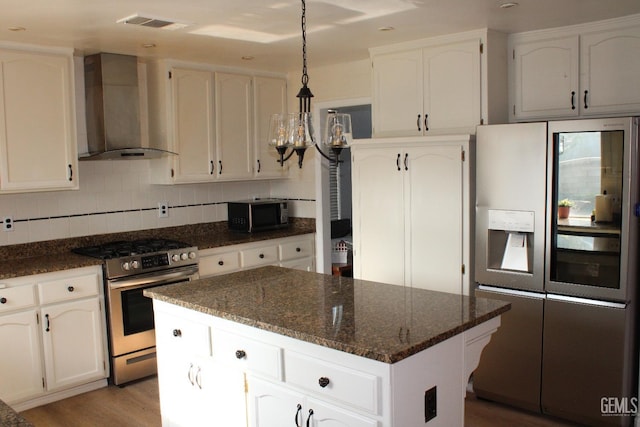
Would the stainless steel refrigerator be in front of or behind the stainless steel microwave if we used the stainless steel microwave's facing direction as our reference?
in front

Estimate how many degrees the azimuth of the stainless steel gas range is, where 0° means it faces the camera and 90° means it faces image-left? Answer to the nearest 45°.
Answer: approximately 315°

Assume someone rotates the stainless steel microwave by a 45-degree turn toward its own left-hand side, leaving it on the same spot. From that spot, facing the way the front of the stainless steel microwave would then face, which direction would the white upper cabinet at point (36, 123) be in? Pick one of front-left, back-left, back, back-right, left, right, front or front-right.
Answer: back-right

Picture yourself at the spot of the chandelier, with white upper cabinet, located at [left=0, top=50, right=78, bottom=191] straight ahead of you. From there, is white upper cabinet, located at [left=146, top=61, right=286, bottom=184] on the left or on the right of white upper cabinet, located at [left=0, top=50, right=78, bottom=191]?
right

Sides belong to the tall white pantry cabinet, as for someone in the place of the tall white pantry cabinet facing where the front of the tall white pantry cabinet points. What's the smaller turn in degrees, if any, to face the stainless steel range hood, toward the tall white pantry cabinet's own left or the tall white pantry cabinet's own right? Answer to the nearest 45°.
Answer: approximately 45° to the tall white pantry cabinet's own right

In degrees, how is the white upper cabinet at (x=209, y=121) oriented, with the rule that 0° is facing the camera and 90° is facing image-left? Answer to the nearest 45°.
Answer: approximately 315°

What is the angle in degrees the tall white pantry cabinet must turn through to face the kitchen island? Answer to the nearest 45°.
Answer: approximately 45° to its left

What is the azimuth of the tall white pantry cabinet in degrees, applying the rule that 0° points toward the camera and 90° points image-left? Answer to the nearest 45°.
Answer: approximately 45°

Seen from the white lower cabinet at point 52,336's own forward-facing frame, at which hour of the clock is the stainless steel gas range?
The stainless steel gas range is roughly at 10 o'clock from the white lower cabinet.
